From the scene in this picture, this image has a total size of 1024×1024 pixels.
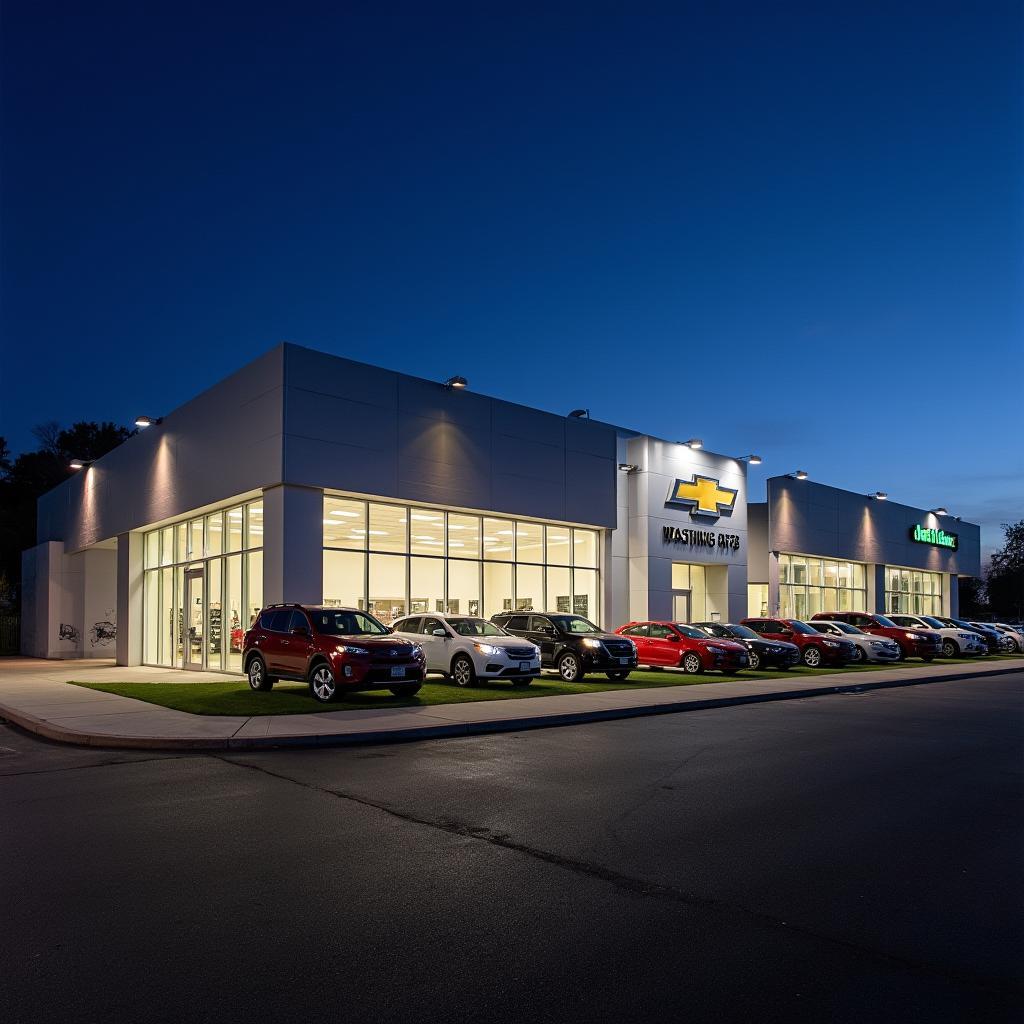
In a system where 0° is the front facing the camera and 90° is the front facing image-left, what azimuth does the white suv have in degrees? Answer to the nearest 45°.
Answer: approximately 315°

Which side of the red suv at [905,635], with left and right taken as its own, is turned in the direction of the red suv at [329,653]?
right

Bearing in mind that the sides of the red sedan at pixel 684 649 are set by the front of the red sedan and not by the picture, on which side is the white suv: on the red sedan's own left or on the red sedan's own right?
on the red sedan's own right

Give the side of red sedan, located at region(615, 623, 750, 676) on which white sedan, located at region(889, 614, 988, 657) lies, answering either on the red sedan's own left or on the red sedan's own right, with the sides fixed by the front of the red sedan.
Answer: on the red sedan's own left

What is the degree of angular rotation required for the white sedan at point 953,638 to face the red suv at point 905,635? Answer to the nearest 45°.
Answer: approximately 90° to its right

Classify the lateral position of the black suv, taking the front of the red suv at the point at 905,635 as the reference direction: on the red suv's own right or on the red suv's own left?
on the red suv's own right

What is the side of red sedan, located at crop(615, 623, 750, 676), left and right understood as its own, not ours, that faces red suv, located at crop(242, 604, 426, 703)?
right

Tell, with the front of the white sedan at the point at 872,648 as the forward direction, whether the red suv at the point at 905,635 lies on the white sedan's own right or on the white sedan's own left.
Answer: on the white sedan's own left

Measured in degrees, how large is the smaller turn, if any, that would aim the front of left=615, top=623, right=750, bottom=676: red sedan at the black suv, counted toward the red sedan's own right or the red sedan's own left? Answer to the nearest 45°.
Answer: approximately 90° to the red sedan's own right

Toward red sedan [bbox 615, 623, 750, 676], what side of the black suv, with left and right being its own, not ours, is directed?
left

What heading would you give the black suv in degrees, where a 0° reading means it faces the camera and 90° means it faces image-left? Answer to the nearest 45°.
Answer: approximately 315°
